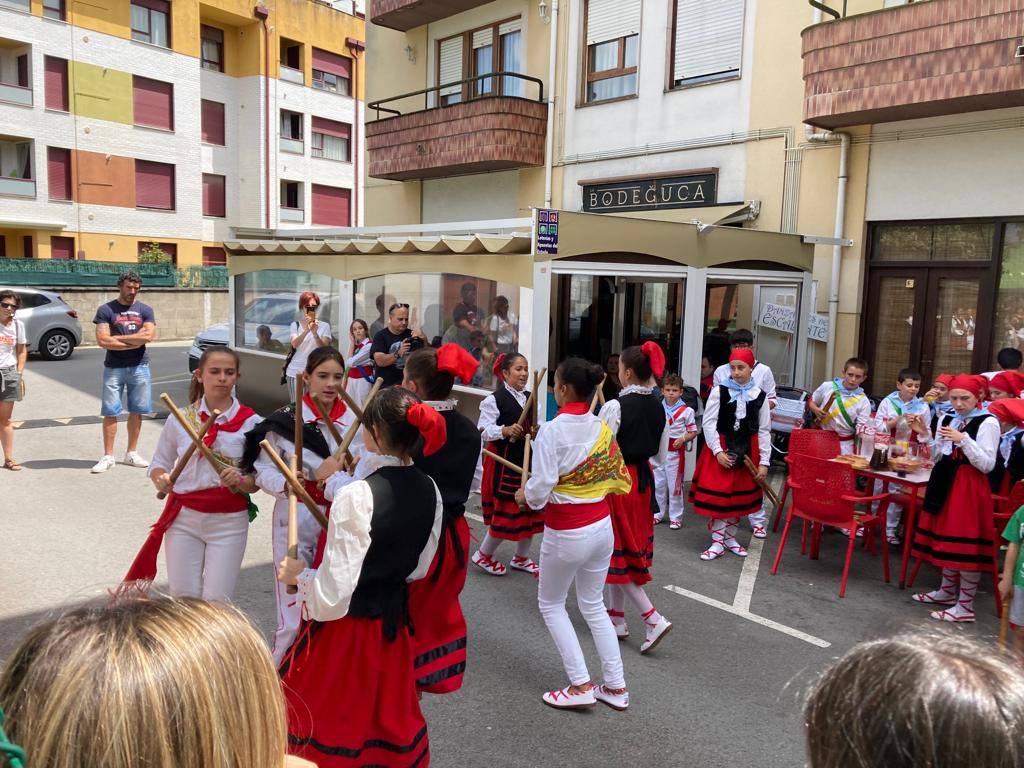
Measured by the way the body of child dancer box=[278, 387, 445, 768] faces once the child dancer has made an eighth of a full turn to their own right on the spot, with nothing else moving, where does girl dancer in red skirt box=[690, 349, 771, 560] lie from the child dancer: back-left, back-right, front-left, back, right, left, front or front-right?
front-right

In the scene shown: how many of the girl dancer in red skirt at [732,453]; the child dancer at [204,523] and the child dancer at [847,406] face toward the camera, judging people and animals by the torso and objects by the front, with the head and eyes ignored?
3

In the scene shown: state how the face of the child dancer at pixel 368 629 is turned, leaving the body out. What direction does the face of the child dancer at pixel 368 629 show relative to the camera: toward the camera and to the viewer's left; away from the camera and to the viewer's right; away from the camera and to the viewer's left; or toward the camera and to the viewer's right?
away from the camera and to the viewer's left

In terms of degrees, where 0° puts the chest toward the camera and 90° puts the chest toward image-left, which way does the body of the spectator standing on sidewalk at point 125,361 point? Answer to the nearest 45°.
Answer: approximately 0°

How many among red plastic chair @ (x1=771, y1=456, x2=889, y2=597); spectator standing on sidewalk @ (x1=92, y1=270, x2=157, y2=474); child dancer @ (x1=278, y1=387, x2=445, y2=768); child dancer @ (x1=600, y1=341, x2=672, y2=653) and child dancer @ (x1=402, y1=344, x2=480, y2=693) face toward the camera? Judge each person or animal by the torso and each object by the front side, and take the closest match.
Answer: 1

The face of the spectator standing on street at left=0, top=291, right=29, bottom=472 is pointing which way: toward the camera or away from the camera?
toward the camera

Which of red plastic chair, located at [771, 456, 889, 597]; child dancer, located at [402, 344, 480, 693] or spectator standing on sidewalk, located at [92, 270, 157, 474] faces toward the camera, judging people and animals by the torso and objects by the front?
the spectator standing on sidewalk

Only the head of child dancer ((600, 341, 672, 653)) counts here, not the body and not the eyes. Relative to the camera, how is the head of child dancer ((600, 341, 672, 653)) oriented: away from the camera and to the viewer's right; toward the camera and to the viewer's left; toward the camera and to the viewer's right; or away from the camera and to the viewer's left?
away from the camera and to the viewer's left

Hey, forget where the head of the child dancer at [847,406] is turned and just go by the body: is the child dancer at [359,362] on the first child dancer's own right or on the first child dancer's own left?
on the first child dancer's own right

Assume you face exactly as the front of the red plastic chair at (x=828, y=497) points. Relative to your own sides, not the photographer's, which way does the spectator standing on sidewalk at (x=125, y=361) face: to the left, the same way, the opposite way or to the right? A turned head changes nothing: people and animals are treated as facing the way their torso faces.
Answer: to the right

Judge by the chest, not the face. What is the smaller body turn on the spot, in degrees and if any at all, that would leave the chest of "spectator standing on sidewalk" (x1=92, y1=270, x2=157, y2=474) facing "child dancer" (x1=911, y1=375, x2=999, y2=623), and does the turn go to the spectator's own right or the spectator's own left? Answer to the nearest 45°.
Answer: approximately 45° to the spectator's own left

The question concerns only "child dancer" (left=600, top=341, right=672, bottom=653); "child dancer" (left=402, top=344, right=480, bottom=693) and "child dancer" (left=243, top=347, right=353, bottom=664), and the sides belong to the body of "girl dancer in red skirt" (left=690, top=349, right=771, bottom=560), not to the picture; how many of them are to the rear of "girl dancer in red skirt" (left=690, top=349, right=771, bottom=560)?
0

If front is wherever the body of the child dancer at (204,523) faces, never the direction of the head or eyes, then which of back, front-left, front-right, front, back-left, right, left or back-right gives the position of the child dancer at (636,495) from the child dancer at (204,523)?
left

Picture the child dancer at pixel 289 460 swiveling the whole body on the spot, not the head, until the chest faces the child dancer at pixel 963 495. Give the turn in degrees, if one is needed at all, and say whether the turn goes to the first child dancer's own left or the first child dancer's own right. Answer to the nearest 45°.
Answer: approximately 45° to the first child dancer's own left

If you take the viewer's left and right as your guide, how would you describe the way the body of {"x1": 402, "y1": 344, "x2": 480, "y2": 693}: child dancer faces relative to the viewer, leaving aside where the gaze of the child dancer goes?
facing away from the viewer and to the left of the viewer

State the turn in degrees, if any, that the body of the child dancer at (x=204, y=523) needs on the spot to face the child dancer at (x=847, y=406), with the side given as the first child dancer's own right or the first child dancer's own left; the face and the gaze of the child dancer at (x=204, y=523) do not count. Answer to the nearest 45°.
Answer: approximately 90° to the first child dancer's own left

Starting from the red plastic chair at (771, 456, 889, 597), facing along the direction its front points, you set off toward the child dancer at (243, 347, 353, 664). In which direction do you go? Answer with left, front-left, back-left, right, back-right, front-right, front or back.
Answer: back

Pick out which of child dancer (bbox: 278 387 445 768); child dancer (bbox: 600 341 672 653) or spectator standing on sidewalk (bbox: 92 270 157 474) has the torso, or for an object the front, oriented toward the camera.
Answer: the spectator standing on sidewalk

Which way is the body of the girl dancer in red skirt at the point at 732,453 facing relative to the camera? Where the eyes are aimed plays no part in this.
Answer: toward the camera

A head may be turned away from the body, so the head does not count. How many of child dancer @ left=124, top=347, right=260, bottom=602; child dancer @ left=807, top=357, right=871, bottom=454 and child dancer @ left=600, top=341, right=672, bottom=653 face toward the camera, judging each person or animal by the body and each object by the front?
2

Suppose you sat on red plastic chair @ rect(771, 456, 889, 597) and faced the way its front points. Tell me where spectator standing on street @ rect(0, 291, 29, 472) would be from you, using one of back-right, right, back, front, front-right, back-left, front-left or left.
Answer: back-left
